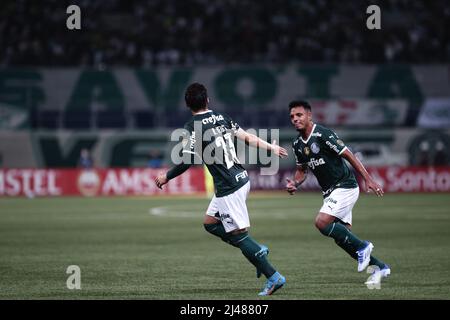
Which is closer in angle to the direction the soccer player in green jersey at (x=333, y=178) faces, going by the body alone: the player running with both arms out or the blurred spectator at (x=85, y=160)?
the player running with both arms out

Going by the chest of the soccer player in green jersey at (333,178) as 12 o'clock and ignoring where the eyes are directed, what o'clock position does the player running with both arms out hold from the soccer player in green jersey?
The player running with both arms out is roughly at 12 o'clock from the soccer player in green jersey.

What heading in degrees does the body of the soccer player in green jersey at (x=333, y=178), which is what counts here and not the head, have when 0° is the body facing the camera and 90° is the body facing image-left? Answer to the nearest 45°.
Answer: approximately 45°

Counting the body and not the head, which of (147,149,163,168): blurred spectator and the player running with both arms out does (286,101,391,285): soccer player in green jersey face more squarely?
the player running with both arms out

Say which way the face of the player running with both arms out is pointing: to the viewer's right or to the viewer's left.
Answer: to the viewer's right
